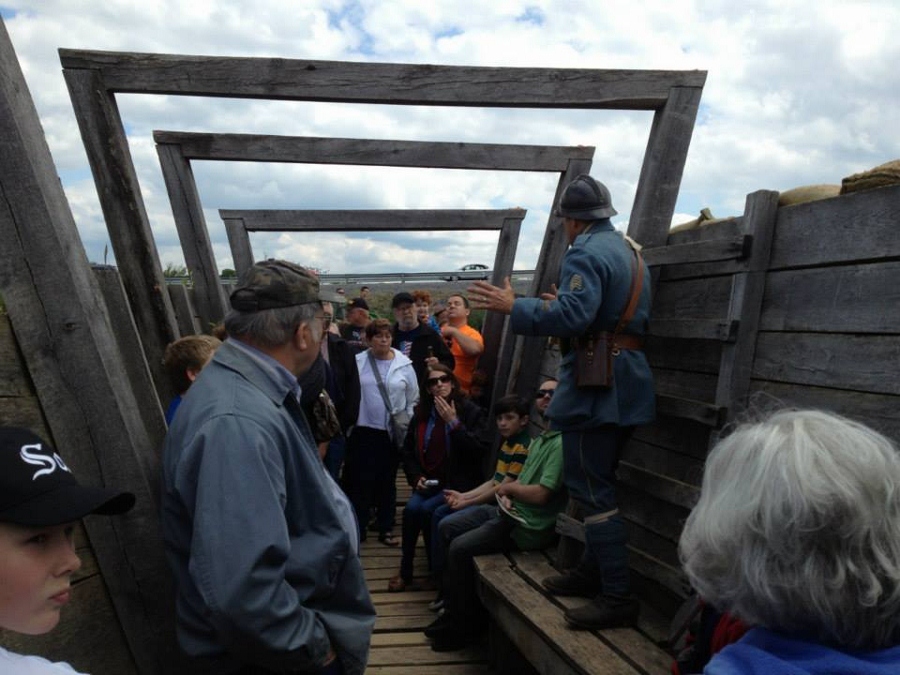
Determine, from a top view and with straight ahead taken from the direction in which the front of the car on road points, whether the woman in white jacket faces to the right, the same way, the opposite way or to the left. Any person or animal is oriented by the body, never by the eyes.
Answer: to the left

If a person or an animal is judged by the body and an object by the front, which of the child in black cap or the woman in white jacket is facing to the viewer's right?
the child in black cap

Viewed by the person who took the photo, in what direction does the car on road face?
facing to the left of the viewer

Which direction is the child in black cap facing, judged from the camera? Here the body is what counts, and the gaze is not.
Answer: to the viewer's right

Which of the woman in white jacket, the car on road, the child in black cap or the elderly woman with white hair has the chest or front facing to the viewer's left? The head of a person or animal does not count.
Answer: the car on road

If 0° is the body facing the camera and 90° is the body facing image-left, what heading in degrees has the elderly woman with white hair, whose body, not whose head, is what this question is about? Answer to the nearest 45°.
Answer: approximately 180°
